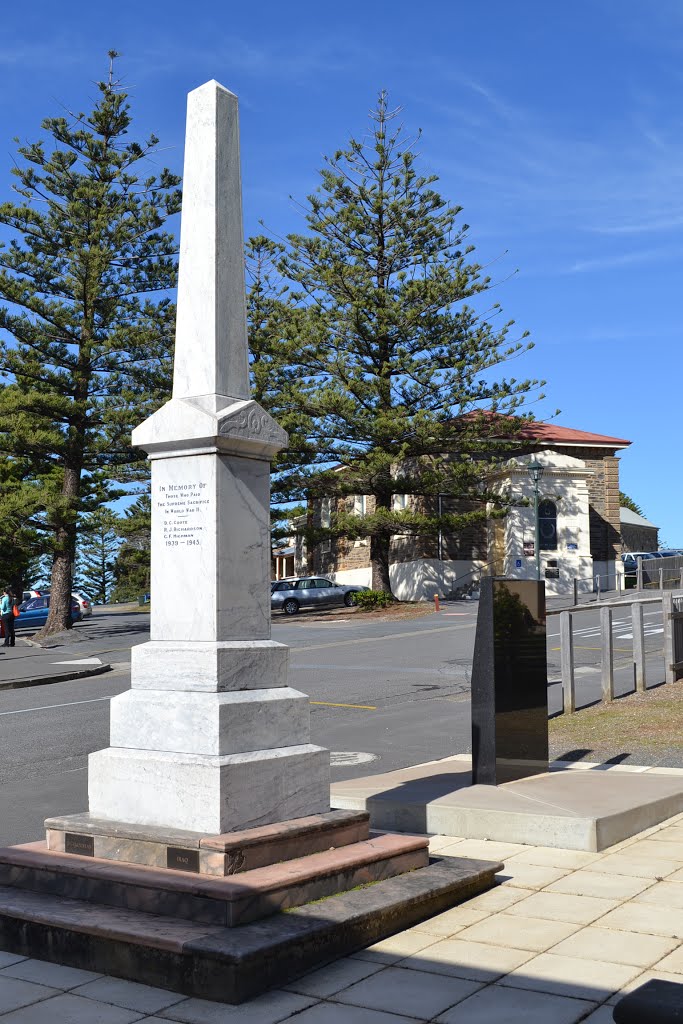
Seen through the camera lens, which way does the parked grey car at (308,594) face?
facing to the right of the viewer

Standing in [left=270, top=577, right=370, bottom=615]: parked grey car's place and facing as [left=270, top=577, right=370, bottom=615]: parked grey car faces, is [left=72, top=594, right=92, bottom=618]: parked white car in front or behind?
behind

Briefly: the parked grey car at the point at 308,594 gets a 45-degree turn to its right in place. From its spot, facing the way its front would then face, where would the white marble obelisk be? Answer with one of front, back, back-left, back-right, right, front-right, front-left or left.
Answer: front-right

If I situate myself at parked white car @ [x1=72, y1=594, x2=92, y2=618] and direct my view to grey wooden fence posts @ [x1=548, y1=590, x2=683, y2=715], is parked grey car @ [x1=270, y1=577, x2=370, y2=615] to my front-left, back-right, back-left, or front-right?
front-left

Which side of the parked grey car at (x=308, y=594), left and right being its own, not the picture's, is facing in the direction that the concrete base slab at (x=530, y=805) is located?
right

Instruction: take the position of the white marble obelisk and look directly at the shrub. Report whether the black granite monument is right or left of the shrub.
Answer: right

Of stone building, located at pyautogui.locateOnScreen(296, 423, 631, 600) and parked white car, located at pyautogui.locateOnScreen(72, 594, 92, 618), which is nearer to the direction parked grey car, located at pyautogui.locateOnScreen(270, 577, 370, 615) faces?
the stone building

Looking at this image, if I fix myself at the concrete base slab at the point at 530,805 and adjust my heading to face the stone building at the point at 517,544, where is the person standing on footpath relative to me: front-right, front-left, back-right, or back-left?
front-left

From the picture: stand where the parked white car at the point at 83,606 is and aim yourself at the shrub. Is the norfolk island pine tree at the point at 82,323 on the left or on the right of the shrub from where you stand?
right

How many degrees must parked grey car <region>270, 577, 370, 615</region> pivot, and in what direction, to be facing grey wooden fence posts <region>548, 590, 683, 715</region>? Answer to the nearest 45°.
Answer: approximately 90° to its right

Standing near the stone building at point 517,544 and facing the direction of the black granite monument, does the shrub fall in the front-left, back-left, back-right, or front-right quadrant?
front-right

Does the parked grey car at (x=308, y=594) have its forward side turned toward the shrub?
yes

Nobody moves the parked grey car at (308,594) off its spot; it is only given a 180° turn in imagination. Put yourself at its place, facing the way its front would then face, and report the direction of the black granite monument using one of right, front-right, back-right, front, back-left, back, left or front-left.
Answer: left

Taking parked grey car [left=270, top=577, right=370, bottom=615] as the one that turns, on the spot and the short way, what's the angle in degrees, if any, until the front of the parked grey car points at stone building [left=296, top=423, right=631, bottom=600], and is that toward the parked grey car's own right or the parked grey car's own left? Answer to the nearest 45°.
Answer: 0° — it already faces it

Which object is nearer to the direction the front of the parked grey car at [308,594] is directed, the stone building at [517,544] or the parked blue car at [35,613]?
the stone building
